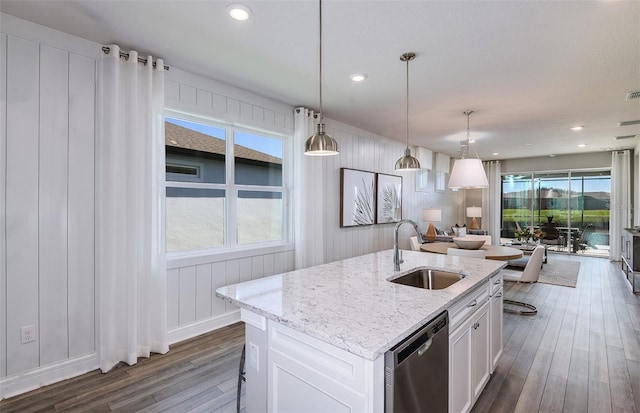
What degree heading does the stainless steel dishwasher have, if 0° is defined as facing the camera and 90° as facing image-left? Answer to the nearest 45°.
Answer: approximately 315°

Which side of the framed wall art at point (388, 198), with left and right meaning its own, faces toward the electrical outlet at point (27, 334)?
right

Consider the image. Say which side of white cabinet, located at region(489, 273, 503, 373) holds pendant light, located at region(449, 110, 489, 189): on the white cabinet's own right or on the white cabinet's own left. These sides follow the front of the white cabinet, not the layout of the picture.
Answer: on the white cabinet's own left

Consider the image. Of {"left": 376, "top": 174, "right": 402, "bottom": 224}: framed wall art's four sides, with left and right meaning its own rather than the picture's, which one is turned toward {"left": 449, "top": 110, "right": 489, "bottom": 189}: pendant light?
front

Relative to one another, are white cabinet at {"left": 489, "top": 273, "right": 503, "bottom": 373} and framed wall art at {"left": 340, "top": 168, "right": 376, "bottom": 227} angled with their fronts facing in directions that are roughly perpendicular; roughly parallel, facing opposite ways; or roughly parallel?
roughly parallel

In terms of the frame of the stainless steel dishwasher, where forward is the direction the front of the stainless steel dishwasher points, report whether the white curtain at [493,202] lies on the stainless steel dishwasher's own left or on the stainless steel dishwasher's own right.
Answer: on the stainless steel dishwasher's own left

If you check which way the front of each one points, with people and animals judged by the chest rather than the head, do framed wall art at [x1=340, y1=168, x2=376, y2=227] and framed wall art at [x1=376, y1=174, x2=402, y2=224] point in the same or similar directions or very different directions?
same or similar directions

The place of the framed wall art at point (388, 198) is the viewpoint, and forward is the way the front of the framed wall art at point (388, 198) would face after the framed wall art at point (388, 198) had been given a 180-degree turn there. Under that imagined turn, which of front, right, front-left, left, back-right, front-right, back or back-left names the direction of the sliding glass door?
right

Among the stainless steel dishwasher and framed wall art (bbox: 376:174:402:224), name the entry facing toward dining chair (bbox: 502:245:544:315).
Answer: the framed wall art

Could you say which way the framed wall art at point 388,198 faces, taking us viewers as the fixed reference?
facing the viewer and to the right of the viewer

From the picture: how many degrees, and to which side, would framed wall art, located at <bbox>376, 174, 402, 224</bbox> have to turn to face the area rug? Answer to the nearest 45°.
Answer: approximately 45° to its left

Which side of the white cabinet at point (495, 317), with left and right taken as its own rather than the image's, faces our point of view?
right

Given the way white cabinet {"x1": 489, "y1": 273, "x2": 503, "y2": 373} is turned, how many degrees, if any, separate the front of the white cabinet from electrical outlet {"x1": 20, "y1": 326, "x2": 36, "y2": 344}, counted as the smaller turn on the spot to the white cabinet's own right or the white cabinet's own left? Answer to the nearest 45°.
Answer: approximately 135° to the white cabinet's own right

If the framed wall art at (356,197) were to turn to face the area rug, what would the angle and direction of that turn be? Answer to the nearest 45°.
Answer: approximately 45° to its left

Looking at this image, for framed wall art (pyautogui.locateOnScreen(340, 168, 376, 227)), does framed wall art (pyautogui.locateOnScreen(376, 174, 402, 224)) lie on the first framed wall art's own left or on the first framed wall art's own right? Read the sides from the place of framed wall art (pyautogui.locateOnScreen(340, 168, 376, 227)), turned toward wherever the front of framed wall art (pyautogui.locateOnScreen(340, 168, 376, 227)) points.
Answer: on the first framed wall art's own left
